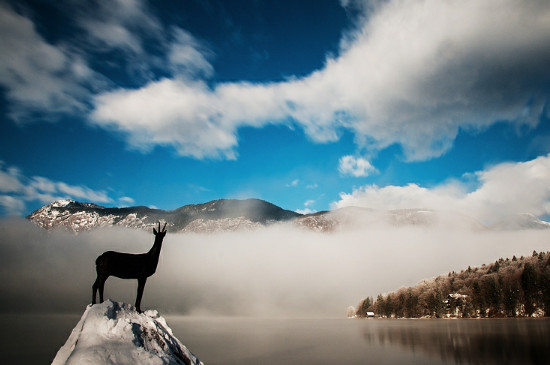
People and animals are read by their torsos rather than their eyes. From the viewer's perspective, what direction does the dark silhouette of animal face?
to the viewer's right
